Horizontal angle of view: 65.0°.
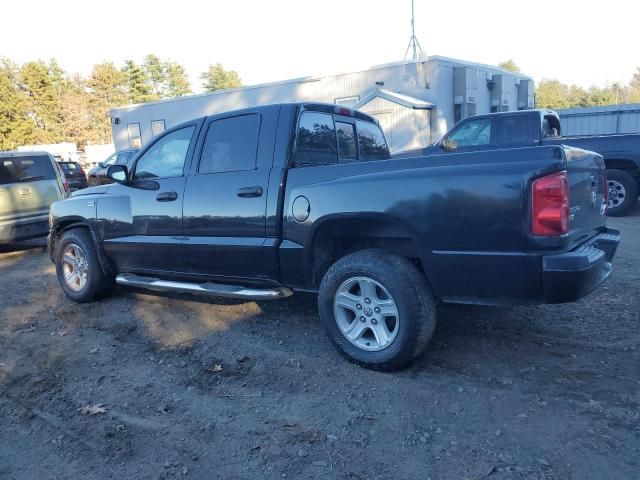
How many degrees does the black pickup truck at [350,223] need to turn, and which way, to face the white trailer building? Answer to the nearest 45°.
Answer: approximately 45° to its right

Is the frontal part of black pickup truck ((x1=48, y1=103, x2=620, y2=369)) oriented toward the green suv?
yes

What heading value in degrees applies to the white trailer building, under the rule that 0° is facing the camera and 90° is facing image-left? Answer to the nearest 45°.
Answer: approximately 45°

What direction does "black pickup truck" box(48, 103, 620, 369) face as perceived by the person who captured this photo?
facing away from the viewer and to the left of the viewer

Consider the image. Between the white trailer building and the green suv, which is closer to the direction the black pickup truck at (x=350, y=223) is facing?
the green suv

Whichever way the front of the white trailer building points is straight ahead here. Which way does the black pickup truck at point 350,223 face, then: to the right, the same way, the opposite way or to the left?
to the right
